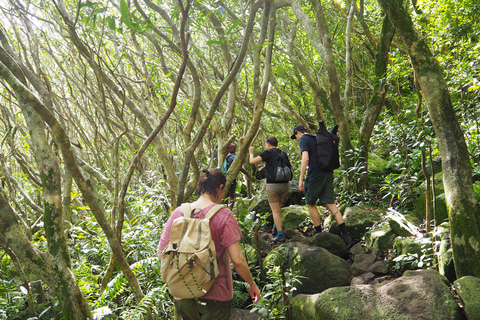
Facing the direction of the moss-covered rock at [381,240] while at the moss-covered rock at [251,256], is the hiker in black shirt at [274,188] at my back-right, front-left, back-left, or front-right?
front-left

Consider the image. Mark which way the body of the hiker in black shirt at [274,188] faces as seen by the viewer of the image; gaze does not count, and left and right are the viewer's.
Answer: facing away from the viewer and to the left of the viewer

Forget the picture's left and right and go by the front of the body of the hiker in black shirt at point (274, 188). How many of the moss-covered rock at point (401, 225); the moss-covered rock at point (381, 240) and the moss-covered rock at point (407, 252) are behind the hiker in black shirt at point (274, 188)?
3

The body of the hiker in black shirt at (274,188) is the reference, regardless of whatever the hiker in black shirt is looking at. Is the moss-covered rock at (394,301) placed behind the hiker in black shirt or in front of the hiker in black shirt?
behind

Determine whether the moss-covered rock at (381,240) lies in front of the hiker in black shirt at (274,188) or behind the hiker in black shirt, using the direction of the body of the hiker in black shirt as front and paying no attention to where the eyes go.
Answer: behind

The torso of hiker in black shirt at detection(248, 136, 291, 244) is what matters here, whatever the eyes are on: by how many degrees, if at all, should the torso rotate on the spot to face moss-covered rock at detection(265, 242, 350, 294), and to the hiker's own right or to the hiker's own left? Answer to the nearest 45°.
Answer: approximately 135° to the hiker's own left

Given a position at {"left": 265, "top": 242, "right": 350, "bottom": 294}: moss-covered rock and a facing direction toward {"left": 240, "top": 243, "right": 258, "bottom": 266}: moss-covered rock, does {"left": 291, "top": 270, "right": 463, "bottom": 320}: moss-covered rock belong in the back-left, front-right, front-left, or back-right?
back-left

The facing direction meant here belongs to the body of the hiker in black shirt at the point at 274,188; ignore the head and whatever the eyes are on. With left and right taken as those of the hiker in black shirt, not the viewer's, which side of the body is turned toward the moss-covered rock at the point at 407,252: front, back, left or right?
back

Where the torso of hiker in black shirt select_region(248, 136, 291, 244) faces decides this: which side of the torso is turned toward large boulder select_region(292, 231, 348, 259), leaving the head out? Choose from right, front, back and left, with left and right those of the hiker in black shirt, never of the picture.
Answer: back

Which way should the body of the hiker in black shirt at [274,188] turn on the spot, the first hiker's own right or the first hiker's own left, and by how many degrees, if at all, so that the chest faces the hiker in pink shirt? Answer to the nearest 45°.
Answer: approximately 135° to the first hiker's own left

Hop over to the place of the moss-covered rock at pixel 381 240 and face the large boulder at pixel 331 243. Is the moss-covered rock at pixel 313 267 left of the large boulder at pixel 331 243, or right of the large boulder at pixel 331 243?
left

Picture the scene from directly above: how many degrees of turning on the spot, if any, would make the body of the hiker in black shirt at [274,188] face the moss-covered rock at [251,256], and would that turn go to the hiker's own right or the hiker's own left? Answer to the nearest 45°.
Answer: approximately 135° to the hiker's own left

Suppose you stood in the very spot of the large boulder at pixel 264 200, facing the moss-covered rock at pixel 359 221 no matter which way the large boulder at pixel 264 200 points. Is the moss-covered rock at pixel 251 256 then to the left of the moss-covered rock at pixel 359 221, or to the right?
right
